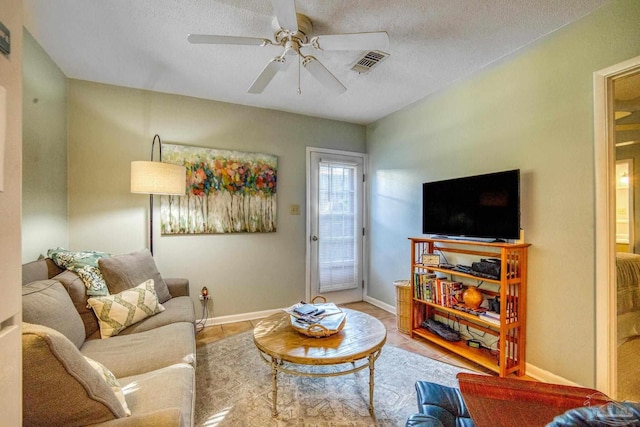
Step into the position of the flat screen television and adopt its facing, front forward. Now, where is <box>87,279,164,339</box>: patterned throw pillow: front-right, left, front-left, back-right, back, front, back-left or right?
front

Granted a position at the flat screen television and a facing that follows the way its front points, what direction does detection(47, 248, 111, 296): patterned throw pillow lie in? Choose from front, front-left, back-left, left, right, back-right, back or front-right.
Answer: front

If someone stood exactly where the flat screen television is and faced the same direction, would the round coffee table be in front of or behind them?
in front

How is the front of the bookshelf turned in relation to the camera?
facing the viewer and to the left of the viewer

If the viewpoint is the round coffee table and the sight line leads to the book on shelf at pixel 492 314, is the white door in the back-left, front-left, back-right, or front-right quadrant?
front-left

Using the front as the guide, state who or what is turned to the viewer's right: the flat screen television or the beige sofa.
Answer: the beige sofa

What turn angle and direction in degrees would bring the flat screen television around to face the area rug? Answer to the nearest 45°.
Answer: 0° — it already faces it

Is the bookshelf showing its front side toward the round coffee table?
yes

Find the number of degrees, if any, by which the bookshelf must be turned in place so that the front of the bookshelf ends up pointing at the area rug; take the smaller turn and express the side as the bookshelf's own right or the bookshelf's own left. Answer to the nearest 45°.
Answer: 0° — it already faces it

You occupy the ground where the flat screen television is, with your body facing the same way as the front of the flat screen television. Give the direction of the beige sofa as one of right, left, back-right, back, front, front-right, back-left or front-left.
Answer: front

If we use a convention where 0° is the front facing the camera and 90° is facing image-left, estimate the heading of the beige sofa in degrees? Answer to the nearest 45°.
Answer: approximately 270°

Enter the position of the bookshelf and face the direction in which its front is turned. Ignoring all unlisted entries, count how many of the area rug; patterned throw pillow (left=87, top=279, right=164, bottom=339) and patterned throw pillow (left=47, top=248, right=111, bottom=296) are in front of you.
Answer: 3

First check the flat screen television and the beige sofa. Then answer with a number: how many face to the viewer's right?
1
